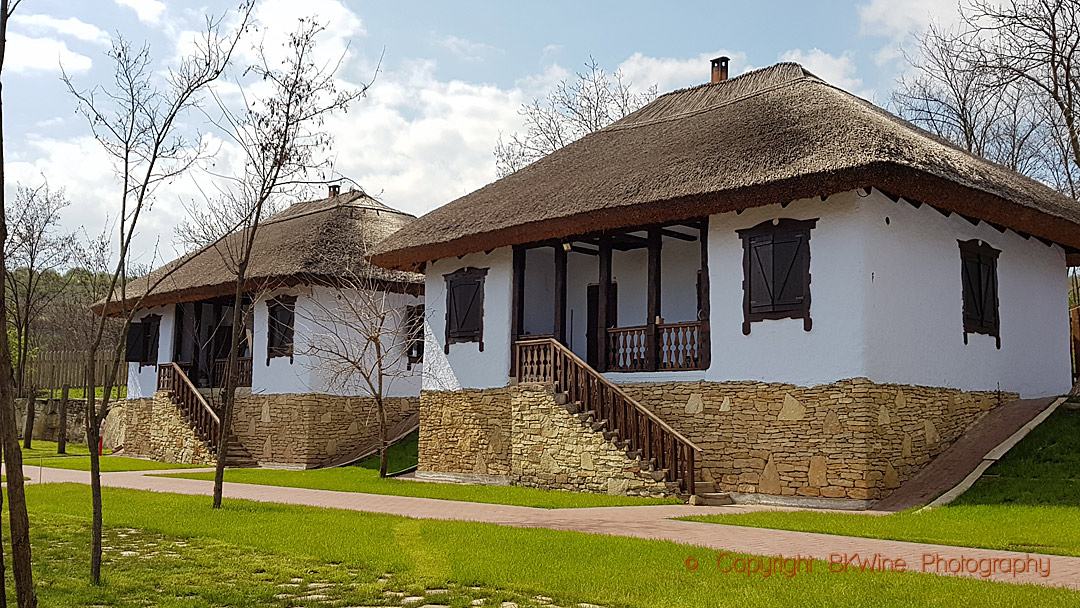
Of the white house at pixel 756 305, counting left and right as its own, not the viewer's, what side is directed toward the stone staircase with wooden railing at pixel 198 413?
right

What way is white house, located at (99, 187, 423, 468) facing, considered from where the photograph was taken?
facing the viewer and to the left of the viewer

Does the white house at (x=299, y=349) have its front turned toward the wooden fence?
no

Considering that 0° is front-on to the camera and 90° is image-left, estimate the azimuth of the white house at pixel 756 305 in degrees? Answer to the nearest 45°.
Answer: approximately 45°

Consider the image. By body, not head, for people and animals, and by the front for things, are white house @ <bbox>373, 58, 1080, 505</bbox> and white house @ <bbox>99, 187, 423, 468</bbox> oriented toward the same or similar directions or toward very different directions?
same or similar directions

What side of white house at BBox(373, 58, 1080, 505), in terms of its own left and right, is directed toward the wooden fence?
right

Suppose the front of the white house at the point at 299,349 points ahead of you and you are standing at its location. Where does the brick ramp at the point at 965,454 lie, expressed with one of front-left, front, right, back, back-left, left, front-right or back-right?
left

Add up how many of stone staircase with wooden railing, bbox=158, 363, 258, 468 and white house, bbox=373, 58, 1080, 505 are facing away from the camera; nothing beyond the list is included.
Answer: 0

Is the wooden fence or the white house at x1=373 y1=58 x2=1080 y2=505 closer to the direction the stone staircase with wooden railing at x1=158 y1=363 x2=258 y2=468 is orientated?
the white house

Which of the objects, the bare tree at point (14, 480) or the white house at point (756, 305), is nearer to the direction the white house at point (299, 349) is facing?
the bare tree

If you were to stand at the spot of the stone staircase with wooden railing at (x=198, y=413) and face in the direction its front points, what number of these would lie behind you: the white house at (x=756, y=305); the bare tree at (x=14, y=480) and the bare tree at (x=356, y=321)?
0

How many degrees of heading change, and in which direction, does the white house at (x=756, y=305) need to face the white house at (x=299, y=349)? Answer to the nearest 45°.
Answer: approximately 90° to its right
